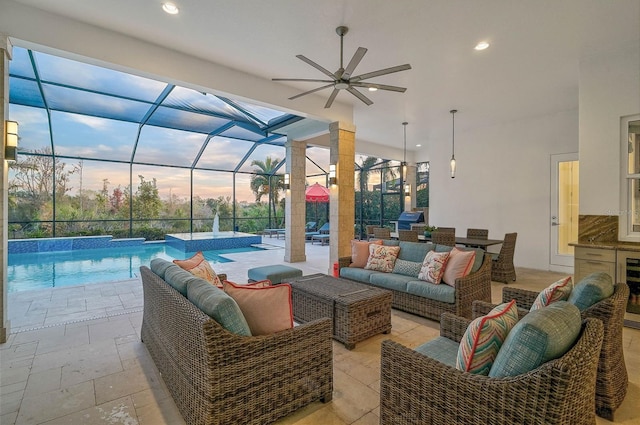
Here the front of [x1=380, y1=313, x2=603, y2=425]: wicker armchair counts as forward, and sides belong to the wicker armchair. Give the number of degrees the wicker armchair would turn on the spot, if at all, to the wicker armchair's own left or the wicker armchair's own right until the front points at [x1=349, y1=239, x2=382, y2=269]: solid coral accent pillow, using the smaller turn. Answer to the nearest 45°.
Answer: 0° — it already faces it

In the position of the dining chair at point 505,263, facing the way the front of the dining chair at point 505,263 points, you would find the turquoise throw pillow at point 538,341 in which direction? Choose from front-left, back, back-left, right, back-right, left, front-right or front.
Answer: left

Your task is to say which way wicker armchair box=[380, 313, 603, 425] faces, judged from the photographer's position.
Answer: facing away from the viewer and to the left of the viewer

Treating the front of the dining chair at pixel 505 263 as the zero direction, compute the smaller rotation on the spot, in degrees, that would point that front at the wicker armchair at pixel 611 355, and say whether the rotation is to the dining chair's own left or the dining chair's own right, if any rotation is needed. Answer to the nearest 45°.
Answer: approximately 90° to the dining chair's own left

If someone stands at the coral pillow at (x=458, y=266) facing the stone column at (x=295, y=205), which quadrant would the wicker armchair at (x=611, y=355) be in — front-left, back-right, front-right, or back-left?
back-left

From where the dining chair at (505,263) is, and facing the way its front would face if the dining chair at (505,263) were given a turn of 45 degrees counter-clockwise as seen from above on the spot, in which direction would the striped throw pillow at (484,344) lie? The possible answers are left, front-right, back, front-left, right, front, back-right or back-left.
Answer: front-left

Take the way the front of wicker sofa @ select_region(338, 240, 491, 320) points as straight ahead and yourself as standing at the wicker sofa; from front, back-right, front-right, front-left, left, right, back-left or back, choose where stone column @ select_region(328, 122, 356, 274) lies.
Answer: right

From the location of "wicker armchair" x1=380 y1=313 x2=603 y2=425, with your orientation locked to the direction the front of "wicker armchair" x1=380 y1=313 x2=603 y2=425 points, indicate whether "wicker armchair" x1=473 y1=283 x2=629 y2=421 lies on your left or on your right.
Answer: on your right

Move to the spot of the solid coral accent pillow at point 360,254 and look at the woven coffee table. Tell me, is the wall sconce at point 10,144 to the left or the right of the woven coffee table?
right

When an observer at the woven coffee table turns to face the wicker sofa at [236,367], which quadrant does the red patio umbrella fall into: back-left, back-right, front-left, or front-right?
back-right

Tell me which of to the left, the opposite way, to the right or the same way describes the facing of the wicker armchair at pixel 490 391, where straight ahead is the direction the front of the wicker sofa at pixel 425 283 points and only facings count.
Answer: to the right

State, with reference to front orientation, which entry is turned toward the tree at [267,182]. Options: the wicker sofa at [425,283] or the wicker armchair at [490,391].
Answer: the wicker armchair

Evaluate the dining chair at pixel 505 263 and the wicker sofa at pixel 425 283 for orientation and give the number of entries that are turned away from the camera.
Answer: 0

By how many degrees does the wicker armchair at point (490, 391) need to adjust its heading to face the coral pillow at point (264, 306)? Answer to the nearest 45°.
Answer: approximately 45° to its left

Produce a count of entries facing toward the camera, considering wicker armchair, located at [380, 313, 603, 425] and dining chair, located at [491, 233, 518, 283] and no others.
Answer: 0

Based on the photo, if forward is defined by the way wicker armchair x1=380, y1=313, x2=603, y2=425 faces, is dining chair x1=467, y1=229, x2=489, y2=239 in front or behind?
in front

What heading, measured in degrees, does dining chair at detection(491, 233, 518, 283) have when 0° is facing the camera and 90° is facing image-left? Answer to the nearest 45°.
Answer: approximately 90°

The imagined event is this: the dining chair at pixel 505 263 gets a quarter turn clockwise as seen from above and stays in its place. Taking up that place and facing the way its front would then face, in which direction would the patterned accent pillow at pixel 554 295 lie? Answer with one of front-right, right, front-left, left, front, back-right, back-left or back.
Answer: back
